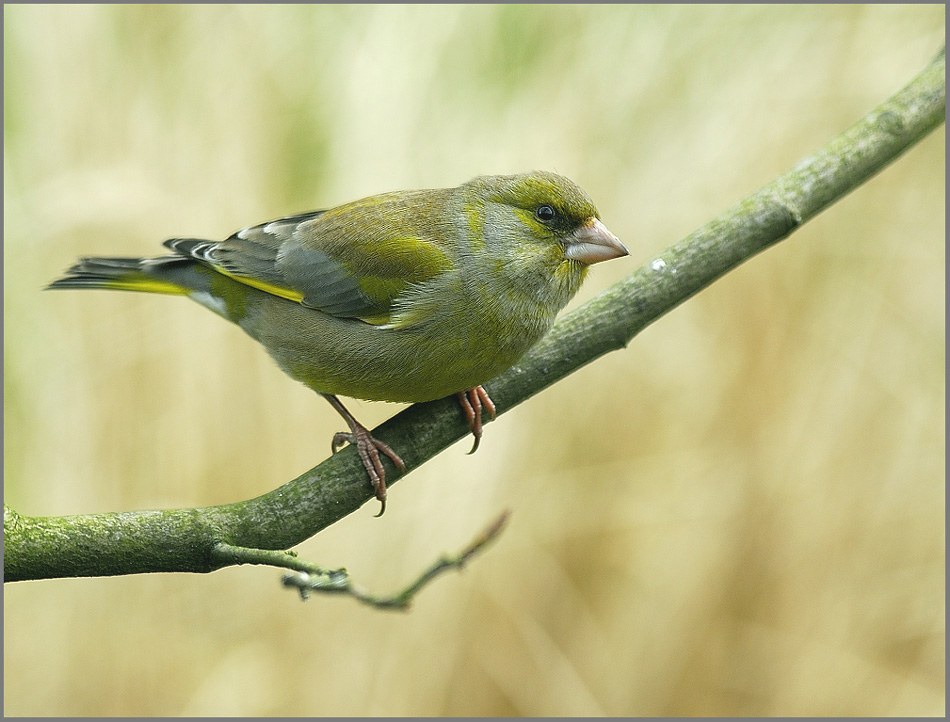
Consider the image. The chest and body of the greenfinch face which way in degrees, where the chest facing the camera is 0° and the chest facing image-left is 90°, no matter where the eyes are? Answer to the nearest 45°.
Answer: approximately 270°
